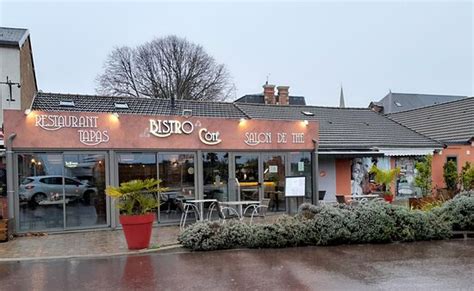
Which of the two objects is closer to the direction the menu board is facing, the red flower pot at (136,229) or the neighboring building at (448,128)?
the red flower pot

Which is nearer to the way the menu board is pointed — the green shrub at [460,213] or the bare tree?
the green shrub

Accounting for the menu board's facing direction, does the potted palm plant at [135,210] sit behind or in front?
in front

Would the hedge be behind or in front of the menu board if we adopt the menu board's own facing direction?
in front

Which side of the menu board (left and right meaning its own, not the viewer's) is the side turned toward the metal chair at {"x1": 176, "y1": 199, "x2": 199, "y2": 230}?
right

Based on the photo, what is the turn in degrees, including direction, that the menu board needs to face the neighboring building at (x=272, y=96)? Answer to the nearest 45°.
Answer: approximately 180°

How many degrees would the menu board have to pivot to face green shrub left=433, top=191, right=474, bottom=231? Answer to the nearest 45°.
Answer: approximately 45° to its left

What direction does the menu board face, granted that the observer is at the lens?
facing the viewer
